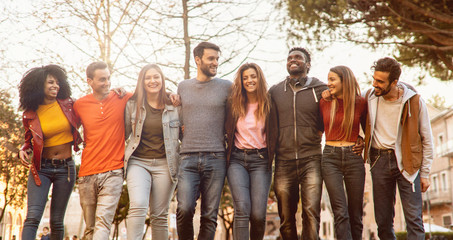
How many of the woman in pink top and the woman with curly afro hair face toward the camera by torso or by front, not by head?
2

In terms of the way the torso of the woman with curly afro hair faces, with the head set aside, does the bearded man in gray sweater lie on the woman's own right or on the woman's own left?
on the woman's own left

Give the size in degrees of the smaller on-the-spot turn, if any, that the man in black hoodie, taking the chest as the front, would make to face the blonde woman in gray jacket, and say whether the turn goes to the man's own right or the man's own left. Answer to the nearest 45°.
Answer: approximately 90° to the man's own right

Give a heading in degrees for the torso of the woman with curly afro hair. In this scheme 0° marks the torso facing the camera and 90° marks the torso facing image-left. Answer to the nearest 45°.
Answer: approximately 0°

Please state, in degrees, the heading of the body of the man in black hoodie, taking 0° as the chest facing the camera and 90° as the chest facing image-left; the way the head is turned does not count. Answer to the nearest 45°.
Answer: approximately 0°

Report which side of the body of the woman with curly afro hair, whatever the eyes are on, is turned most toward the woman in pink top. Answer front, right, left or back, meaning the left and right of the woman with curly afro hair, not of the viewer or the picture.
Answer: left

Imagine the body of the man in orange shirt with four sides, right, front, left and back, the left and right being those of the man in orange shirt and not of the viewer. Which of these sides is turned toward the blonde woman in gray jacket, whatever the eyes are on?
left

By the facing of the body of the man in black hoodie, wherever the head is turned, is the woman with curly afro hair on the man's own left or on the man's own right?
on the man's own right
